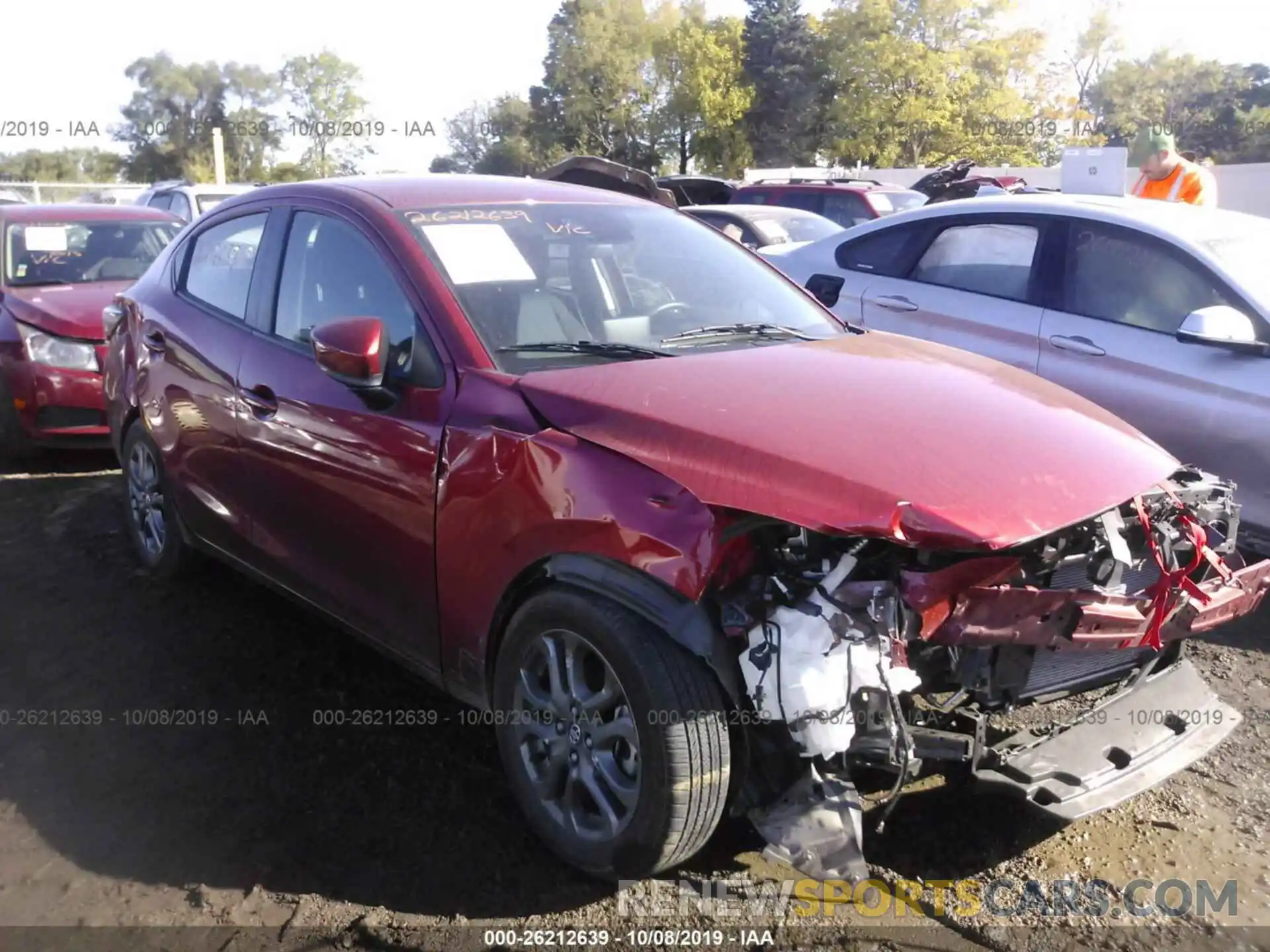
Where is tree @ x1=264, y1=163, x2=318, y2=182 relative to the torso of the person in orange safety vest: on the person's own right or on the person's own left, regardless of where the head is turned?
on the person's own right

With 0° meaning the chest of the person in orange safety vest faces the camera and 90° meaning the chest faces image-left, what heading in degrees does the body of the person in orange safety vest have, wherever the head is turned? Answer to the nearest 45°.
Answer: approximately 45°

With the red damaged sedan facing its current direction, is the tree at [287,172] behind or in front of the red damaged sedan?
behind

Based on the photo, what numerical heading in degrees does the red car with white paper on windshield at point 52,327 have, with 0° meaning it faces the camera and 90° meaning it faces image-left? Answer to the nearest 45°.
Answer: approximately 315°

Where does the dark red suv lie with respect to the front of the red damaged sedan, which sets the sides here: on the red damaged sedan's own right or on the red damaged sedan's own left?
on the red damaged sedan's own left

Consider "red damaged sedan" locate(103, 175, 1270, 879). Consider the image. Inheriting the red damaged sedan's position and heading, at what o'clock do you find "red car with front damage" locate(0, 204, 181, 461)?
The red car with front damage is roughly at 6 o'clock from the red damaged sedan.

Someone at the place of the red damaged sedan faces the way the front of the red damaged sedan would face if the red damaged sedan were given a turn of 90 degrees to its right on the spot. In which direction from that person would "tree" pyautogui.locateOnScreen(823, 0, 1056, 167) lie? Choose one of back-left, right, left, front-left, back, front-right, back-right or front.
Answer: back-right
